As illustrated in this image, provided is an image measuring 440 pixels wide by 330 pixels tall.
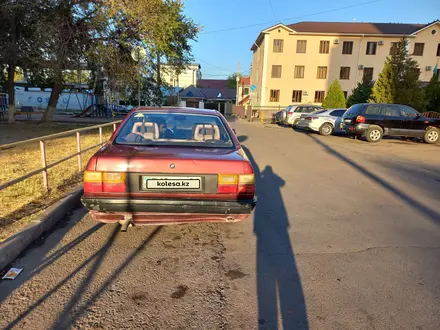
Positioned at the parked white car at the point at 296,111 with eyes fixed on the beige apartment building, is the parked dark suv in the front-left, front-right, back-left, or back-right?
back-right

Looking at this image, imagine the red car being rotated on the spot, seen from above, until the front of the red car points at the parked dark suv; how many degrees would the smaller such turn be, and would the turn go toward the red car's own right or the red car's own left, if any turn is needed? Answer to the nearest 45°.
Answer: approximately 45° to the red car's own right

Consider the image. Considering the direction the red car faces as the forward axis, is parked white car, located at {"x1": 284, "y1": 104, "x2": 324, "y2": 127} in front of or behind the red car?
in front

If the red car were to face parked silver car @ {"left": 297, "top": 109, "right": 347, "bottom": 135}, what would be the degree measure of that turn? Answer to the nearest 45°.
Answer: approximately 45° to its right

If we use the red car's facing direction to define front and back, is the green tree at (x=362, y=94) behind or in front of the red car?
in front

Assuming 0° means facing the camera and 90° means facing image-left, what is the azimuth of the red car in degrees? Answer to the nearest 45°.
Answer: approximately 180°

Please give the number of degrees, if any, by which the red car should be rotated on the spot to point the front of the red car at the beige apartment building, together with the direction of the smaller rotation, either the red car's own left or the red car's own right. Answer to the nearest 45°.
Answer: approximately 45° to the red car's own right

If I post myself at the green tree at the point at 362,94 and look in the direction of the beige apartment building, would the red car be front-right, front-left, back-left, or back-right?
back-left

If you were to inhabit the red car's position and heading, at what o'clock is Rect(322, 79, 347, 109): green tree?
The green tree is roughly at 1 o'clock from the red car.

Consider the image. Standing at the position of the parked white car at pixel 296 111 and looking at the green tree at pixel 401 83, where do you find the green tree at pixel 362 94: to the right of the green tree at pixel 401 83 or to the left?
left

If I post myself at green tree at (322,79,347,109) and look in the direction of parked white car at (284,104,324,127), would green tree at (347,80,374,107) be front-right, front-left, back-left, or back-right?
back-left
